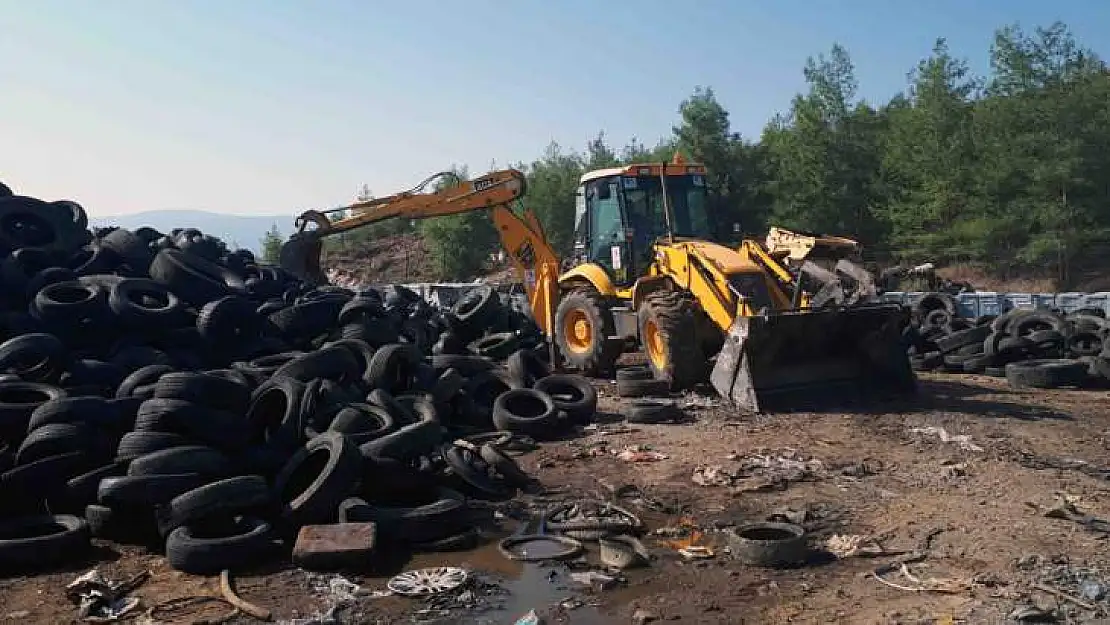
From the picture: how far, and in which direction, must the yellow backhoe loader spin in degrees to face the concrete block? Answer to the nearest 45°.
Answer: approximately 90° to its right

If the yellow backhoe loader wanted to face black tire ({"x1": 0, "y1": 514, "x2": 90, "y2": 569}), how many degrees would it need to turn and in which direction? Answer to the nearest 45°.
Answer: approximately 90° to its right

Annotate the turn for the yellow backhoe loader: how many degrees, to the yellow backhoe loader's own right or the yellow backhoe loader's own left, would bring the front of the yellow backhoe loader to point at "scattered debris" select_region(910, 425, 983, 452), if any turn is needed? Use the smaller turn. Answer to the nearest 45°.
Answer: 0° — it already faces it

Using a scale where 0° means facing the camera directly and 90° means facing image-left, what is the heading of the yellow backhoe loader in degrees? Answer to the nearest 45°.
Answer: approximately 315°

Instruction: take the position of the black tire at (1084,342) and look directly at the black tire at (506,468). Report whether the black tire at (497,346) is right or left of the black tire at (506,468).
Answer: right

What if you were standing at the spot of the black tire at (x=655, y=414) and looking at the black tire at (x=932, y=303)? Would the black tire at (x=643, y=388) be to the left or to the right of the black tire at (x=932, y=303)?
left

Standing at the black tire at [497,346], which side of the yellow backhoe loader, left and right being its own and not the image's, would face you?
back

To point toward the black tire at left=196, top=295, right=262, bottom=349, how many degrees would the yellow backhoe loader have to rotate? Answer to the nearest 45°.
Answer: approximately 135° to its right

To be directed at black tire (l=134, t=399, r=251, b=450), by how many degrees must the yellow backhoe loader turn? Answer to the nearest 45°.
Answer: approximately 90° to its right
